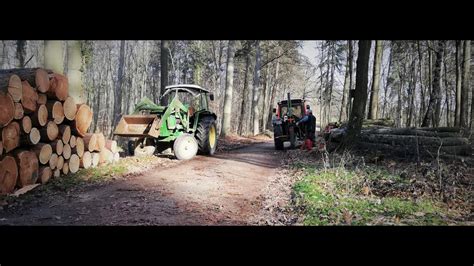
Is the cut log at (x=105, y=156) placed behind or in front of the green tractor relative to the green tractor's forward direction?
in front

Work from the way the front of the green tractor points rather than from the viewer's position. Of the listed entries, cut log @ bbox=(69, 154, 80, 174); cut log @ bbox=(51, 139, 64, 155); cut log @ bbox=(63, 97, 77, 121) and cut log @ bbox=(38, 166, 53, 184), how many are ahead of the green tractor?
4

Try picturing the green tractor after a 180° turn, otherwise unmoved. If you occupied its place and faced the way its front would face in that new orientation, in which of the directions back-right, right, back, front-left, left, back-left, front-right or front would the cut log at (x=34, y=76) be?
back

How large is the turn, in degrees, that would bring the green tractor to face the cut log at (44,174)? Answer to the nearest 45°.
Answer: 0° — it already faces it

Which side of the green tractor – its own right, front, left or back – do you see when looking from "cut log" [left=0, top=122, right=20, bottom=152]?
front

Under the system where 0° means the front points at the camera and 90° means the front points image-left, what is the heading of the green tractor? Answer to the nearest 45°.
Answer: approximately 45°

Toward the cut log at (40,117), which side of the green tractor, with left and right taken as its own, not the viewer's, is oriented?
front

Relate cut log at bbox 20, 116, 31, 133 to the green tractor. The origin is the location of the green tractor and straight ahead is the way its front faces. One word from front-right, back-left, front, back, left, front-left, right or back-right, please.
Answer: front

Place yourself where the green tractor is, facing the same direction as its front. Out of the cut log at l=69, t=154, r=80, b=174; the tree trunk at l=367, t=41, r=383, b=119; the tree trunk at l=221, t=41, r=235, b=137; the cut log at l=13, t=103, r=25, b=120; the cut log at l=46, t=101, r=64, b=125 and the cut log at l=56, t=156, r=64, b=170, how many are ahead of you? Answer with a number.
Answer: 4

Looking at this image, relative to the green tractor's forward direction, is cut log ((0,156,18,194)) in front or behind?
in front

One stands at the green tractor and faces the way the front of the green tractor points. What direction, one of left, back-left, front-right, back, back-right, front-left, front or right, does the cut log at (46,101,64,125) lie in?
front

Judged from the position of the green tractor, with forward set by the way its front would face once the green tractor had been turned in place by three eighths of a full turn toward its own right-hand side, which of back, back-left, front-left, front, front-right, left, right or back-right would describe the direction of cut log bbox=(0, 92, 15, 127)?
back-left

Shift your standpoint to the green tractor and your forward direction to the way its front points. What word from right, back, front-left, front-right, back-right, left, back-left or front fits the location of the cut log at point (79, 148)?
front

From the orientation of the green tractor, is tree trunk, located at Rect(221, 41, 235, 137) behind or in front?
behind

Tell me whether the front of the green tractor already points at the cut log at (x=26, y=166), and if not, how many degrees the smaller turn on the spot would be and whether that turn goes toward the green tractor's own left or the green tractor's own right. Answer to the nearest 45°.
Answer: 0° — it already faces it

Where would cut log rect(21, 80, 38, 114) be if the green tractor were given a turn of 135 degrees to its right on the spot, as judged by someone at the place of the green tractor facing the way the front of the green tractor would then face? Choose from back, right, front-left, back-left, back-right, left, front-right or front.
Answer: back-left

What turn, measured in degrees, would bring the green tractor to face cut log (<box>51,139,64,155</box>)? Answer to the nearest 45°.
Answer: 0° — it already faces it

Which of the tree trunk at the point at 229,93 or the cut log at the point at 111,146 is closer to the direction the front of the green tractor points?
the cut log
